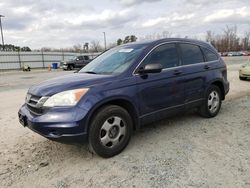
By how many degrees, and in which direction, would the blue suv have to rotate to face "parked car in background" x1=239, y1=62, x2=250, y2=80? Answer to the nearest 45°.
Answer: approximately 180°

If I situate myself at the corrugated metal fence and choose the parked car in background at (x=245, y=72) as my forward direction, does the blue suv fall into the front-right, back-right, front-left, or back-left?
front-right

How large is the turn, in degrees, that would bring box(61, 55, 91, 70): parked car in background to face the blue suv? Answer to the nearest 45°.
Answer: approximately 45° to its left

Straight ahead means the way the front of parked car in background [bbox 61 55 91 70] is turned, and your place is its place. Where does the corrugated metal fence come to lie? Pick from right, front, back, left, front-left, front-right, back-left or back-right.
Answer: right

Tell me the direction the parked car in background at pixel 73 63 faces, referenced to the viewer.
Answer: facing the viewer and to the left of the viewer
